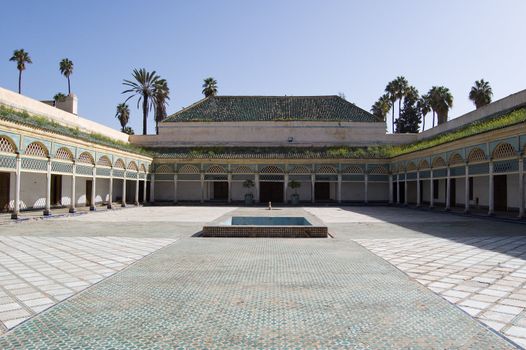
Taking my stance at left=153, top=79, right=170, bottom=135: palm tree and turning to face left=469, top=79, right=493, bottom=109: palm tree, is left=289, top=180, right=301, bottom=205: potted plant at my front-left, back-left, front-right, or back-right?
front-right

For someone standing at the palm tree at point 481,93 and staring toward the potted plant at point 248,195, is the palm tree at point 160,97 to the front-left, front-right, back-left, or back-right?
front-right

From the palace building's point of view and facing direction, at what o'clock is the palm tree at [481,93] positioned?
The palm tree is roughly at 8 o'clock from the palace building.

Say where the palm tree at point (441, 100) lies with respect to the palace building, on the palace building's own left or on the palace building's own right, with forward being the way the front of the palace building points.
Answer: on the palace building's own left

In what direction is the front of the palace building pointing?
toward the camera
